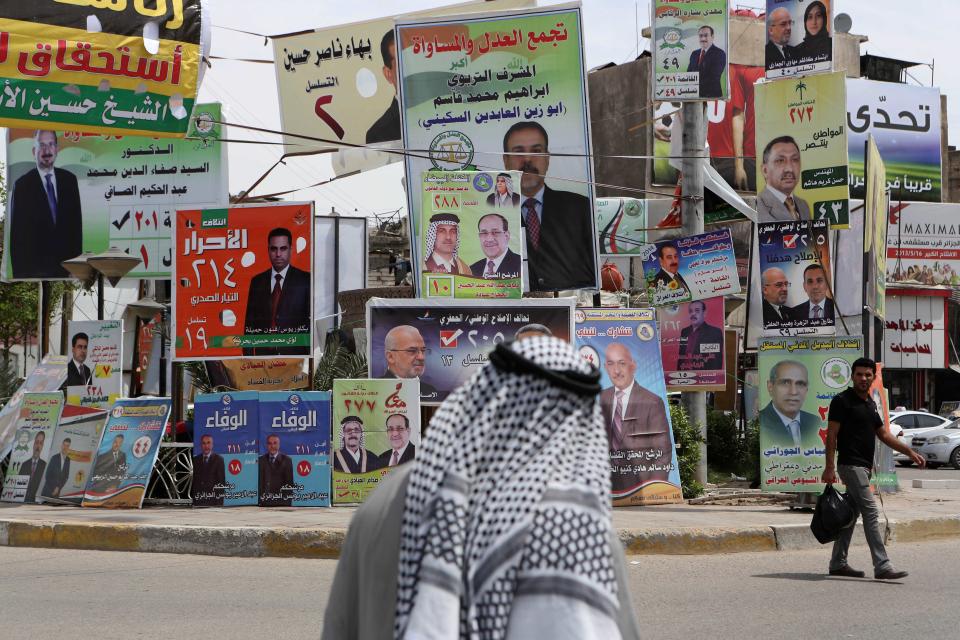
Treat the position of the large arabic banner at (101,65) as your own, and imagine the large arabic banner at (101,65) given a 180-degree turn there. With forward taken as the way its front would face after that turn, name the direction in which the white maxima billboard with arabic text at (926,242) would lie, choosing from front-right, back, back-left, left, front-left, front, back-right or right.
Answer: front-right

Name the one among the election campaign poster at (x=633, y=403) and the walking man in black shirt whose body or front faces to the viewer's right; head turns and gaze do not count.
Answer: the walking man in black shirt

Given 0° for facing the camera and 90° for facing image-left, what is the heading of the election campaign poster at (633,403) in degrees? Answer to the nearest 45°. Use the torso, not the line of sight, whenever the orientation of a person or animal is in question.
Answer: approximately 0°

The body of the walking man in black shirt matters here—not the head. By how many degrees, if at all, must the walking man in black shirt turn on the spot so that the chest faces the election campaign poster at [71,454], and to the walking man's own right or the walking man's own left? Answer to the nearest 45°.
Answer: approximately 180°

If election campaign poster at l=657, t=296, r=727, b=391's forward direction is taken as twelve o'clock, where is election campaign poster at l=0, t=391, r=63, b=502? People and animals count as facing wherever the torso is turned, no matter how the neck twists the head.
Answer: election campaign poster at l=0, t=391, r=63, b=502 is roughly at 2 o'clock from election campaign poster at l=657, t=296, r=727, b=391.

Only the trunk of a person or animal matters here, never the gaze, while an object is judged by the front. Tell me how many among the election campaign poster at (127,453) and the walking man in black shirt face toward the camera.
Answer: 1

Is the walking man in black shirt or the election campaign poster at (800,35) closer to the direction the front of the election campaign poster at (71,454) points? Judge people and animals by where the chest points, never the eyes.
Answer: the walking man in black shirt

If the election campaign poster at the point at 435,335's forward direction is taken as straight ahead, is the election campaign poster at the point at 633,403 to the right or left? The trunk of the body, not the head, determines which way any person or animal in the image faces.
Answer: on its left

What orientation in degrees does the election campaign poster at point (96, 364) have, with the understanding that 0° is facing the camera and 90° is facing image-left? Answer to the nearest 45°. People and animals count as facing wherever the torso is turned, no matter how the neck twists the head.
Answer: approximately 0°

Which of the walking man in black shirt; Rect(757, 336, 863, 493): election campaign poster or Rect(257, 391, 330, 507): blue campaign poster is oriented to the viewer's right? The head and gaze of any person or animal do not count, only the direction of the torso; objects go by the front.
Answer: the walking man in black shirt

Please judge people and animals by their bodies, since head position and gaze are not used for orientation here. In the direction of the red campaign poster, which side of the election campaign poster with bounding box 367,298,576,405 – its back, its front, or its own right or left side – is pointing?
right

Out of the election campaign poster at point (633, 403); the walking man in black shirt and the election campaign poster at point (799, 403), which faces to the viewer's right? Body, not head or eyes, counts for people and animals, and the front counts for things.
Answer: the walking man in black shirt
